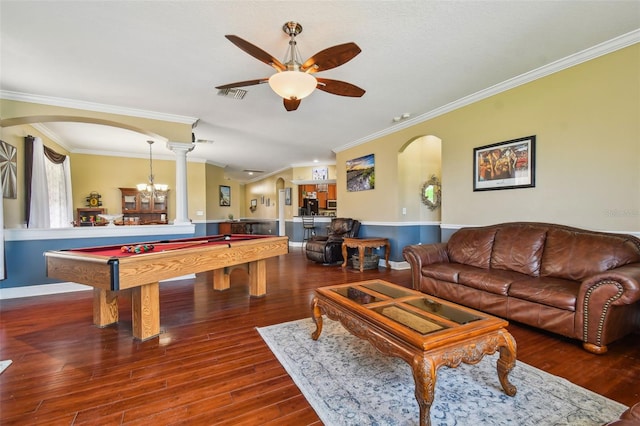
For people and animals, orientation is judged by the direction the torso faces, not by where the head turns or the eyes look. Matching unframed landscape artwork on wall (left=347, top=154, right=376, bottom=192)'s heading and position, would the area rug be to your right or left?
on your left

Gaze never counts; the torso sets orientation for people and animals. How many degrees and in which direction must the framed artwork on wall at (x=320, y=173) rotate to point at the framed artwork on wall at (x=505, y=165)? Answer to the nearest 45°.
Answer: approximately 45° to its left

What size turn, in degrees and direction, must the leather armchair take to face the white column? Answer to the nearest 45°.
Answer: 0° — it already faces it

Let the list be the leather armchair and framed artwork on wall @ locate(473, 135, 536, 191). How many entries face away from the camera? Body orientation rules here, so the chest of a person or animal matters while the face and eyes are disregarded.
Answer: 0

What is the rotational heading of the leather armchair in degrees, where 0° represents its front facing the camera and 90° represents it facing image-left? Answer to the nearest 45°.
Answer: approximately 45°

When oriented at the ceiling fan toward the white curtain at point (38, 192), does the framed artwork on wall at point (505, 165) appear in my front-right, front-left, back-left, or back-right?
back-right

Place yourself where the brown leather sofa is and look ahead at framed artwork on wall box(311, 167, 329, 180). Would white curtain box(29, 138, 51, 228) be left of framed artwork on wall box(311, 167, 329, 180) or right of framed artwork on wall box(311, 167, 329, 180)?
left

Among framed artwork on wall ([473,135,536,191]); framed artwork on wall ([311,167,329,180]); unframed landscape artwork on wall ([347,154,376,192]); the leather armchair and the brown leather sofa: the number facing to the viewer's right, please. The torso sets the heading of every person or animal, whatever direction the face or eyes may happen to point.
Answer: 0

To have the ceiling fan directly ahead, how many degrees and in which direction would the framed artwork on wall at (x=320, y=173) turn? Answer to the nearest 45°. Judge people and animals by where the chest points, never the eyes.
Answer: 0° — it already faces it

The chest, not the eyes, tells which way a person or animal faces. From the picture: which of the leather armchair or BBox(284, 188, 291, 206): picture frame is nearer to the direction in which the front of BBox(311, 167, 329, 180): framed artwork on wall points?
the leather armchair

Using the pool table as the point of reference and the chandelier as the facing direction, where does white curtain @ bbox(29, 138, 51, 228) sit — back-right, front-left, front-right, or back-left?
front-left

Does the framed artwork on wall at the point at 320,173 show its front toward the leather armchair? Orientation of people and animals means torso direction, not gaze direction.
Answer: yes

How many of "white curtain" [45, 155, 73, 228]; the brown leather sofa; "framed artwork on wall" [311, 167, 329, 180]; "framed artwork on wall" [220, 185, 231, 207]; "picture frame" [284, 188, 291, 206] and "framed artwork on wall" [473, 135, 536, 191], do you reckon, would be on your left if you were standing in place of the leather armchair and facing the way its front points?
2

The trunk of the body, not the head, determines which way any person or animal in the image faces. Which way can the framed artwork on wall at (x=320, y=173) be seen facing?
toward the camera

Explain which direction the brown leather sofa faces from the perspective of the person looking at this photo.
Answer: facing the viewer and to the left of the viewer

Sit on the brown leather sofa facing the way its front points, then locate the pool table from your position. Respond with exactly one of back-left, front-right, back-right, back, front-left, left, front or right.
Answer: front

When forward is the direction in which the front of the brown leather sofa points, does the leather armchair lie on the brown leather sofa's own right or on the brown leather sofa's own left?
on the brown leather sofa's own right

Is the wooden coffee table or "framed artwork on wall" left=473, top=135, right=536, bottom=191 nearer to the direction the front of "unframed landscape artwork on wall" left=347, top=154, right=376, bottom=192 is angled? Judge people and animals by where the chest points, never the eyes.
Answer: the wooden coffee table

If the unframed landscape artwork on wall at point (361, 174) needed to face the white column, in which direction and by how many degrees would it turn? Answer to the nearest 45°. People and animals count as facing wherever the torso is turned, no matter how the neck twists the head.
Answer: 0° — it already faces it

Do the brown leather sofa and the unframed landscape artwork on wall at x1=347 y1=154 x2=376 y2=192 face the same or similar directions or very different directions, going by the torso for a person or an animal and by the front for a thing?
same or similar directions
